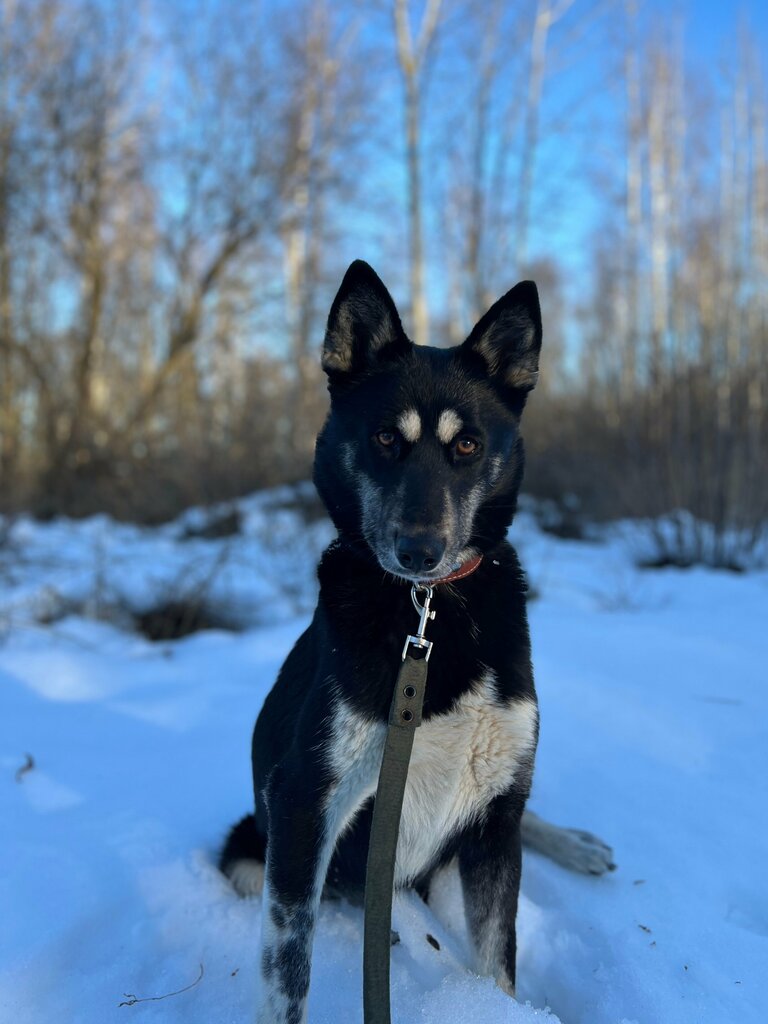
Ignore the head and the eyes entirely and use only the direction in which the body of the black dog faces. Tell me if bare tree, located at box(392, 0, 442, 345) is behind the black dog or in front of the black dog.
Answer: behind

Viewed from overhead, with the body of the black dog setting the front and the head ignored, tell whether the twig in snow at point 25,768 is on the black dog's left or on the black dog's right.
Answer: on the black dog's right

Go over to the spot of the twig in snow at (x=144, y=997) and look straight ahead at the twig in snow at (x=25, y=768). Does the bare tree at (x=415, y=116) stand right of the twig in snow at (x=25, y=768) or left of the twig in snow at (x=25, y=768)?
right

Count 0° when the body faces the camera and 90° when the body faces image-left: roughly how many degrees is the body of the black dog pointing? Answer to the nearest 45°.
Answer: approximately 0°
